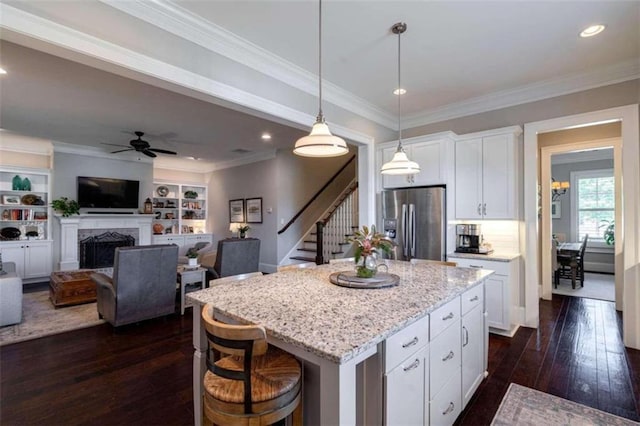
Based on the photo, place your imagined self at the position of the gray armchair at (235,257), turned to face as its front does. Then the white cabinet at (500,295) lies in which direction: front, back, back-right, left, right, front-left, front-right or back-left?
back

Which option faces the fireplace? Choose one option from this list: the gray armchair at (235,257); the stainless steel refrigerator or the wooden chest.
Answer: the gray armchair

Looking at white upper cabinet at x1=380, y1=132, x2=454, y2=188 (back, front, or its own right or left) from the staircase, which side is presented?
right

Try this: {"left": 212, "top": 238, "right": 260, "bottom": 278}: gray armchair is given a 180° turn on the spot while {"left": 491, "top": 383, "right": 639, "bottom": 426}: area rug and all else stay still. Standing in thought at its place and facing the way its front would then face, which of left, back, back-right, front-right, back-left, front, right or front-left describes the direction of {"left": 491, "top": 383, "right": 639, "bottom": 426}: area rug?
front

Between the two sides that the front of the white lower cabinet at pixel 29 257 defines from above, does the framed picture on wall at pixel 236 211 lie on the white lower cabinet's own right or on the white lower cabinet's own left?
on the white lower cabinet's own left

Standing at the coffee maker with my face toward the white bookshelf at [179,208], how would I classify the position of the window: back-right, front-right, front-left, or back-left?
back-right

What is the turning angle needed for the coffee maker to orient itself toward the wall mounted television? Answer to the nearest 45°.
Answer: approximately 90° to its right

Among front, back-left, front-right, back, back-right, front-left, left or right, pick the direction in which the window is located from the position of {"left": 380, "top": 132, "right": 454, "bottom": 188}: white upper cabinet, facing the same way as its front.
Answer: back

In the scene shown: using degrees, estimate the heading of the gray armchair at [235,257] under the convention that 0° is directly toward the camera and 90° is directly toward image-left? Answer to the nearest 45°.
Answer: approximately 135°

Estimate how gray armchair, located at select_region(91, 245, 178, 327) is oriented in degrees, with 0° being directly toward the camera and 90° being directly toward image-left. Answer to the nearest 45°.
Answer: approximately 135°

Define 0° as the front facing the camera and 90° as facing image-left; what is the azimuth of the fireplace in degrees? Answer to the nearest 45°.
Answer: approximately 0°
